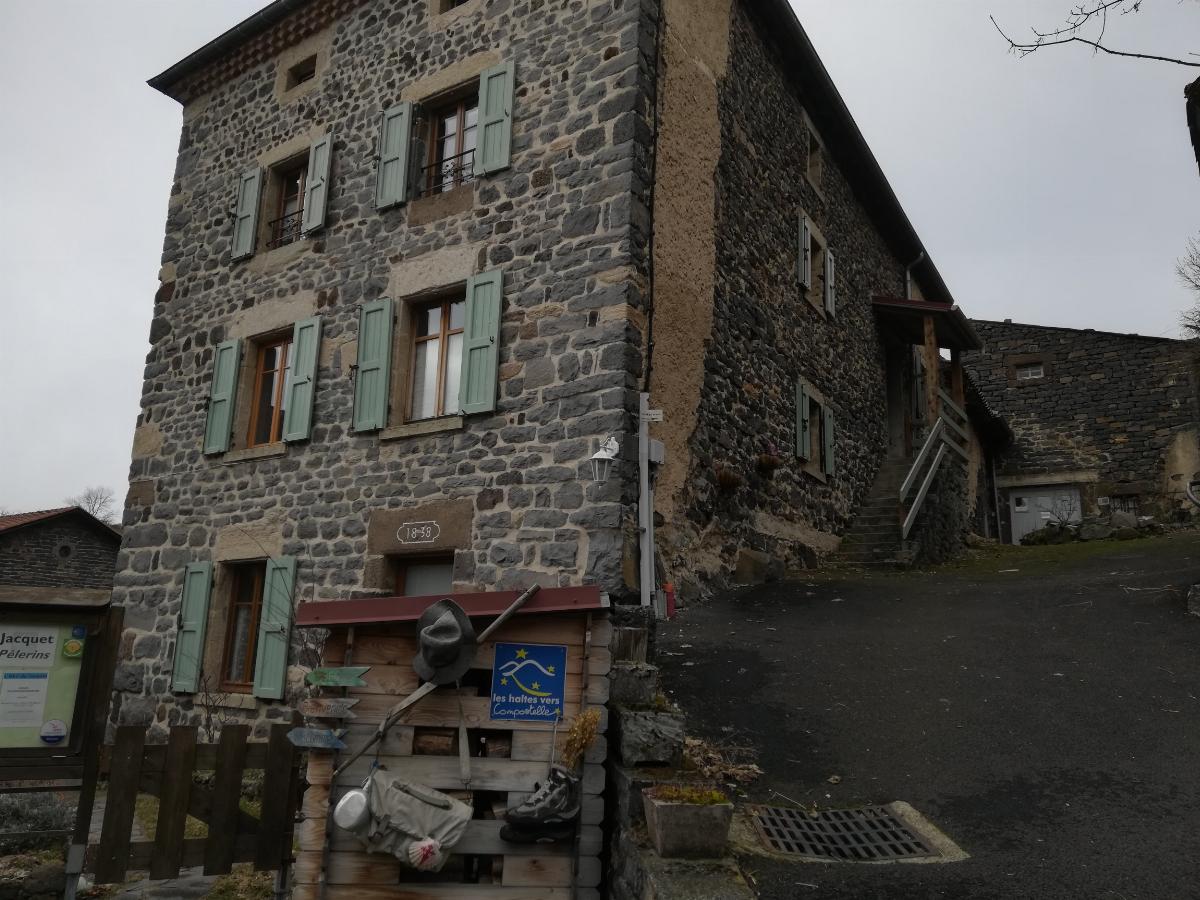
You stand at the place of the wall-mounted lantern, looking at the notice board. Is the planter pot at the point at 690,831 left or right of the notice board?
left

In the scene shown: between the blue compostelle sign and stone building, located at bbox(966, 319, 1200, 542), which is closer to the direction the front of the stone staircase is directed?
the blue compostelle sign

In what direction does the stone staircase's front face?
toward the camera

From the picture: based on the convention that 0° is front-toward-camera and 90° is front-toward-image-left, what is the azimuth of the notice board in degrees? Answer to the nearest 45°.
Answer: approximately 0°

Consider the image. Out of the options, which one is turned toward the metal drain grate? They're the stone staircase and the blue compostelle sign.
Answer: the stone staircase

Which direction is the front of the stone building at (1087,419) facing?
toward the camera

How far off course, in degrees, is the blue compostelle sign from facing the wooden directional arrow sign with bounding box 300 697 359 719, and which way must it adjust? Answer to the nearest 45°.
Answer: approximately 90° to its right

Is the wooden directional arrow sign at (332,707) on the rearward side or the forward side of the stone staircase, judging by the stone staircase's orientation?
on the forward side
